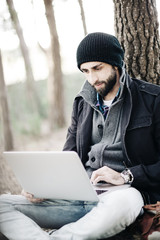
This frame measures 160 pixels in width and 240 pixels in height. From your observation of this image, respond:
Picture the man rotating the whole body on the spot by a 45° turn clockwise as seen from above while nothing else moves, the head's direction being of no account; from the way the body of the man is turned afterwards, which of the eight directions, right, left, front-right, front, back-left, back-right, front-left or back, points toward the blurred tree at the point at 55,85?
right

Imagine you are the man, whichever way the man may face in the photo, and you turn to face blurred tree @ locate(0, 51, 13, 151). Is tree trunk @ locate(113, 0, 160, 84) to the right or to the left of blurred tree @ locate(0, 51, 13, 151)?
right

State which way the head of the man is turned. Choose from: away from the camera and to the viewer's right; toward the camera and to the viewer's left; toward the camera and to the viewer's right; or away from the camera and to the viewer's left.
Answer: toward the camera and to the viewer's left

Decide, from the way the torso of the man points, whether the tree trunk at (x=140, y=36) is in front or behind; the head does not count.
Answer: behind

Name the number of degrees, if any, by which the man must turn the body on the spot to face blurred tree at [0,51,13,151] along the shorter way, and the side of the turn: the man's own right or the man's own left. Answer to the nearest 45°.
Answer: approximately 135° to the man's own right

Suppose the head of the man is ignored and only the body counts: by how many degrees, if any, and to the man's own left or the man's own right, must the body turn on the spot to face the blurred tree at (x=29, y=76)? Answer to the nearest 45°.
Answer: approximately 135° to the man's own right

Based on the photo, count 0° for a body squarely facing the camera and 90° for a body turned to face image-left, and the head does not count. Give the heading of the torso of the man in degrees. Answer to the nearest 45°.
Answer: approximately 45°
